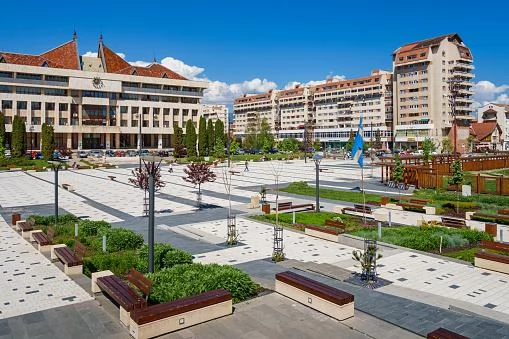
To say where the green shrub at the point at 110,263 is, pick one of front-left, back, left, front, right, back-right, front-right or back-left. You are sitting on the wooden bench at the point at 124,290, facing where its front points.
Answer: back-right

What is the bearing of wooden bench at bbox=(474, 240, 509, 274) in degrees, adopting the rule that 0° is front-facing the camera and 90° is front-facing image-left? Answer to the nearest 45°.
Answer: approximately 45°

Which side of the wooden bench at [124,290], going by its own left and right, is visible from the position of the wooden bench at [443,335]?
left

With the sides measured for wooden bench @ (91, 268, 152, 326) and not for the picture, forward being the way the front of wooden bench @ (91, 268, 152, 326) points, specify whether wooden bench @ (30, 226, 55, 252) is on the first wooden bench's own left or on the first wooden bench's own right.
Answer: on the first wooden bench's own right

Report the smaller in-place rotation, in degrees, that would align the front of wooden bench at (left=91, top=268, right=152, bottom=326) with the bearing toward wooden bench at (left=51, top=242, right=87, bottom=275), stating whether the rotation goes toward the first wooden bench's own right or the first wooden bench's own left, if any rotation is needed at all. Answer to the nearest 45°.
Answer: approximately 135° to the first wooden bench's own right

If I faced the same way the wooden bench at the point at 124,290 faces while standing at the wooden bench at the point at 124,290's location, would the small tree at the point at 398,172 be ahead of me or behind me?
behind

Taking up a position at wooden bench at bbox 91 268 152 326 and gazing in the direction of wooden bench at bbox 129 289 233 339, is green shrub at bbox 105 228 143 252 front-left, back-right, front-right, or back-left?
back-left

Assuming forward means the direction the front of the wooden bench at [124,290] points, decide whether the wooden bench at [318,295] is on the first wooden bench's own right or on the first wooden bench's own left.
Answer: on the first wooden bench's own left

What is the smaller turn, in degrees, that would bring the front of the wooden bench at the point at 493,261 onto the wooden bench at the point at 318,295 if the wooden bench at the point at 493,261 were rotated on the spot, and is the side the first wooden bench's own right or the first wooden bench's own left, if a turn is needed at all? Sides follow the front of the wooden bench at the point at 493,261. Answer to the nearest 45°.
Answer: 0° — it already faces it

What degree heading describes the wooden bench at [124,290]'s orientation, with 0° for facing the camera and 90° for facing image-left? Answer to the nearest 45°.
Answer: approximately 45°
